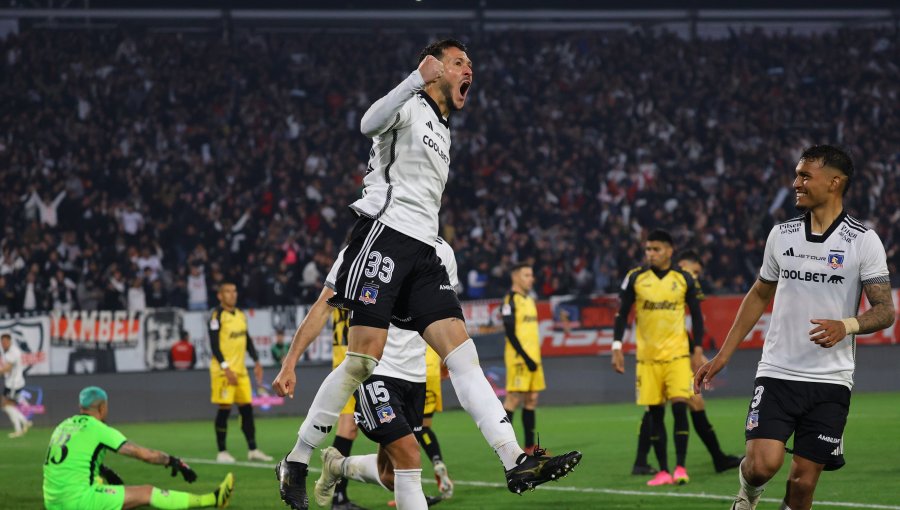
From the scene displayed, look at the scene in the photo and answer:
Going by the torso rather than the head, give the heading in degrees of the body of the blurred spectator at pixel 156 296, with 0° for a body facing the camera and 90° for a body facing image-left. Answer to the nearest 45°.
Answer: approximately 0°

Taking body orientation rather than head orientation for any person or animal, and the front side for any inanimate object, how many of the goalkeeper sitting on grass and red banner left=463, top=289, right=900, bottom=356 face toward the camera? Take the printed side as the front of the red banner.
1

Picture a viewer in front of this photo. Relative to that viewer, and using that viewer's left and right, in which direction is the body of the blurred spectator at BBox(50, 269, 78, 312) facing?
facing the viewer

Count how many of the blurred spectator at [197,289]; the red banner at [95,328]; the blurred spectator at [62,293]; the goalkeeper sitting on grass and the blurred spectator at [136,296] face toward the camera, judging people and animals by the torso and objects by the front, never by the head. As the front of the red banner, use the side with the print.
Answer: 4

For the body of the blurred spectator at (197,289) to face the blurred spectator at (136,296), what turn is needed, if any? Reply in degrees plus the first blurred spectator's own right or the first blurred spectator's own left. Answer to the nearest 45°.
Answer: approximately 90° to the first blurred spectator's own right

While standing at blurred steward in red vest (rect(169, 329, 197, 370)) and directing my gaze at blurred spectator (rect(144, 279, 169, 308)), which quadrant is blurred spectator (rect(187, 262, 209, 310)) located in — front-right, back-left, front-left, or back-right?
front-right

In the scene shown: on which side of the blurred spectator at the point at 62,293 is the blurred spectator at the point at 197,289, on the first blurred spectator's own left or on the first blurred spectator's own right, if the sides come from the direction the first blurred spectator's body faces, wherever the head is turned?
on the first blurred spectator's own left

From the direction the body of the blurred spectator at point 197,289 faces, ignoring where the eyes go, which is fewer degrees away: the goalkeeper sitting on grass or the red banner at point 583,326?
the goalkeeper sitting on grass

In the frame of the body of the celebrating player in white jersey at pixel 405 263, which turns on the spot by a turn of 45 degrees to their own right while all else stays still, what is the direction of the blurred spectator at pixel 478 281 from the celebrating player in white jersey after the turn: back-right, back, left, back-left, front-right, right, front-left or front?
back

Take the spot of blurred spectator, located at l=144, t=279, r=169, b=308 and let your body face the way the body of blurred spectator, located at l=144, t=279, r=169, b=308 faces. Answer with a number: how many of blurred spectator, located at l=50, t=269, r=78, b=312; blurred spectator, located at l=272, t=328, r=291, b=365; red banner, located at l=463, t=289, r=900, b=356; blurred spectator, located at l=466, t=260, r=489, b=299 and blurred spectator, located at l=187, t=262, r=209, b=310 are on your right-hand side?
1

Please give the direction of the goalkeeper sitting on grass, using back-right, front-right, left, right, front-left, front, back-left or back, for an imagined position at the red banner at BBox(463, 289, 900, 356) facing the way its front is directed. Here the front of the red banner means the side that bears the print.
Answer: front

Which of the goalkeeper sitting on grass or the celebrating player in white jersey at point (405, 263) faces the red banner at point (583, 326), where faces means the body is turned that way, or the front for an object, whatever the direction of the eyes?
the goalkeeper sitting on grass

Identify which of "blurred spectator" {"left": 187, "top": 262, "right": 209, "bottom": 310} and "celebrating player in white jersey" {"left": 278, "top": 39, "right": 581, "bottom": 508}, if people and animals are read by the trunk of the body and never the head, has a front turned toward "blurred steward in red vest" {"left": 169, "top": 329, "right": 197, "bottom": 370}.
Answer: "blurred spectator" {"left": 187, "top": 262, "right": 209, "bottom": 310}

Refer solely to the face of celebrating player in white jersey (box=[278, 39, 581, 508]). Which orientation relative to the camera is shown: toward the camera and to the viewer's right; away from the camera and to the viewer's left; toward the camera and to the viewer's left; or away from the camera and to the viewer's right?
toward the camera and to the viewer's right
